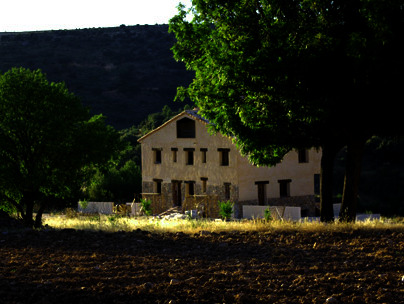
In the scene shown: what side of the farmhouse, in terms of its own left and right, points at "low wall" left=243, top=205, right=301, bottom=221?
front

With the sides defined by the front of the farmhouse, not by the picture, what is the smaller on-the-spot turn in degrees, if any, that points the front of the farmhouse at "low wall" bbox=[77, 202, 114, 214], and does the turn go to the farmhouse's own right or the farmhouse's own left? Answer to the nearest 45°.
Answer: approximately 90° to the farmhouse's own right

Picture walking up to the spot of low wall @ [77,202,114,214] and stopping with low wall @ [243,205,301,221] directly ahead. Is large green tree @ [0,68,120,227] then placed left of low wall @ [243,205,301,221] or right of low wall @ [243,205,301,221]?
right

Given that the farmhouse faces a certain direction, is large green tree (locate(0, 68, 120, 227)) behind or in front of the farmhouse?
in front

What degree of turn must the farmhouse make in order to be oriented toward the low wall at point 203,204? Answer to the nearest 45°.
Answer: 0° — it already faces it

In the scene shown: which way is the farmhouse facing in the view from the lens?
facing the viewer
